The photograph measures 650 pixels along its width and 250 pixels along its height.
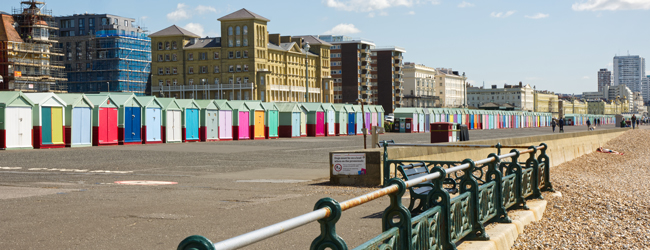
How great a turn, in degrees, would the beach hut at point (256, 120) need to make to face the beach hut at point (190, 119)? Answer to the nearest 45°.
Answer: approximately 90° to its right

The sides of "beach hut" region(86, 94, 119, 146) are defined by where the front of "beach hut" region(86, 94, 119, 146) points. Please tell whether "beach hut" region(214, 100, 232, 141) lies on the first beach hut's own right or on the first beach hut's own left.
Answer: on the first beach hut's own left

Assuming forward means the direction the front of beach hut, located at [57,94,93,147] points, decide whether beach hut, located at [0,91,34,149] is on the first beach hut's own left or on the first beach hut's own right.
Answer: on the first beach hut's own right

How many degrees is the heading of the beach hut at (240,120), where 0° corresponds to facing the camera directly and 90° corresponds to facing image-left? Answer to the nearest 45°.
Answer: approximately 315°

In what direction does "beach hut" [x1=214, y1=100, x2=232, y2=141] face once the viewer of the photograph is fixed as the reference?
facing the viewer and to the right of the viewer

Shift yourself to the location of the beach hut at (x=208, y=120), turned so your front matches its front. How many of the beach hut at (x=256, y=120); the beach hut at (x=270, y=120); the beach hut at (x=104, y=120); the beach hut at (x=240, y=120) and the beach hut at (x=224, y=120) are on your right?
1

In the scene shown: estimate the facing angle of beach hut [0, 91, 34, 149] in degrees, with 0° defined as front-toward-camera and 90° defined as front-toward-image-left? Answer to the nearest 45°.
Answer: approximately 315°

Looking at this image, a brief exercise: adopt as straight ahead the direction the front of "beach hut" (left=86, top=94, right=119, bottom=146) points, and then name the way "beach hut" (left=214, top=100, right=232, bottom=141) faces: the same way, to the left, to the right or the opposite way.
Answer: the same way

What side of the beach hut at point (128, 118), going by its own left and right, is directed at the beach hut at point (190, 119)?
left

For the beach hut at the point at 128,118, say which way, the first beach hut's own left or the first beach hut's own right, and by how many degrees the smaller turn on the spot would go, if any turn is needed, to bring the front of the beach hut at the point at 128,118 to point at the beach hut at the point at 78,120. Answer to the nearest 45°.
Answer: approximately 90° to the first beach hut's own right

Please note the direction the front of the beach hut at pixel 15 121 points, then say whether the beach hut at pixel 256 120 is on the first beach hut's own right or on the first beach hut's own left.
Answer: on the first beach hut's own left

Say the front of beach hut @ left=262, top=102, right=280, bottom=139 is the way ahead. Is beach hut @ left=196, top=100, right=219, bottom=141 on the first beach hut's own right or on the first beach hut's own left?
on the first beach hut's own right

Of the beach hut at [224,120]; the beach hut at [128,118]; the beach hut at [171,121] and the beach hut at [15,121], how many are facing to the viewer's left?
0

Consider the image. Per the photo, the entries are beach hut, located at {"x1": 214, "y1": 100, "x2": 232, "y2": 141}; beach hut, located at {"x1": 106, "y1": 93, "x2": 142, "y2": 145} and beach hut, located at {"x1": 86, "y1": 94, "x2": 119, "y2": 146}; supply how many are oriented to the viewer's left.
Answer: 0

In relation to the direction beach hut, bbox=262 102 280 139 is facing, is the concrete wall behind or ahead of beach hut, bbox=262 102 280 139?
ahead

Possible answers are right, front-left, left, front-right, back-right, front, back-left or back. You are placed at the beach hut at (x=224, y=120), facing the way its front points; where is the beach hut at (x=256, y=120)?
left

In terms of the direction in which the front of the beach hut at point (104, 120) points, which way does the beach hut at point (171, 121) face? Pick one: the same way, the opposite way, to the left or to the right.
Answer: the same way

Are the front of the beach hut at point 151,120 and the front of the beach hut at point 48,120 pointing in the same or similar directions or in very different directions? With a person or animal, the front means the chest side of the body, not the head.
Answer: same or similar directions

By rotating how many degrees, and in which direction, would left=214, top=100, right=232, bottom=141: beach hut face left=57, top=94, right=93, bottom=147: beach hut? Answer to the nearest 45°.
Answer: approximately 90° to its right

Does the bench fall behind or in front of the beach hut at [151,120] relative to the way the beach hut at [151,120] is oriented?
in front

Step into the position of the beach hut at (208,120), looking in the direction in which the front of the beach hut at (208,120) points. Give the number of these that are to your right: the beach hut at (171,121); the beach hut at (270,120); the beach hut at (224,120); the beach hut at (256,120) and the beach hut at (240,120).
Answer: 1

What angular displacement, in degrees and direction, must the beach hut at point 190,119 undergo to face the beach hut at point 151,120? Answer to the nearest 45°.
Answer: approximately 90° to its right
